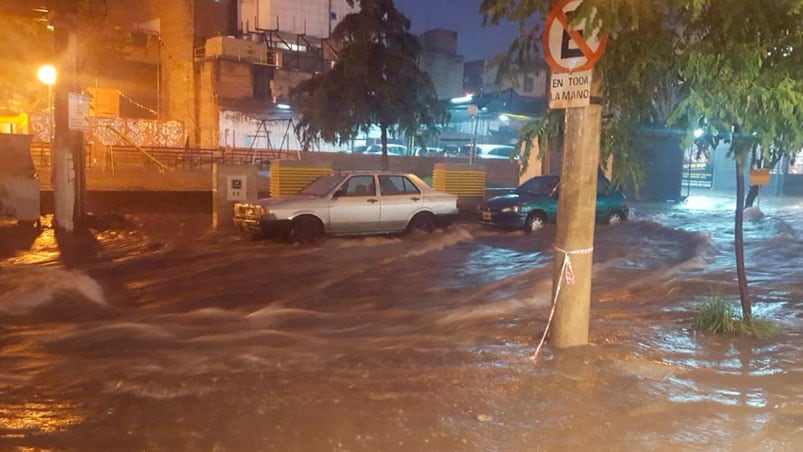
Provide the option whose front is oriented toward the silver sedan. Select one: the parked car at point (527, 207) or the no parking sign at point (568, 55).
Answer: the parked car

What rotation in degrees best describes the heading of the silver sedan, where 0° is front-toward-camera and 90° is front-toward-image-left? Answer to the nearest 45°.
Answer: approximately 45°

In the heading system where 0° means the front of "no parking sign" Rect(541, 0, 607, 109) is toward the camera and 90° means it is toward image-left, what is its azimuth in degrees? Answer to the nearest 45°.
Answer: approximately 0°

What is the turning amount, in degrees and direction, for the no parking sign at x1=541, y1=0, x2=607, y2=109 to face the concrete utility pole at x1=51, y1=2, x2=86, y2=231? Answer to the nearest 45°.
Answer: approximately 135° to its right

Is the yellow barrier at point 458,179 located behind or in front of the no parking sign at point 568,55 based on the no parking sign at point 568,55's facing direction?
behind

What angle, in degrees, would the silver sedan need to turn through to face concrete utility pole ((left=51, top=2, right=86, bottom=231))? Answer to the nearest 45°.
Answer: approximately 45° to its right
